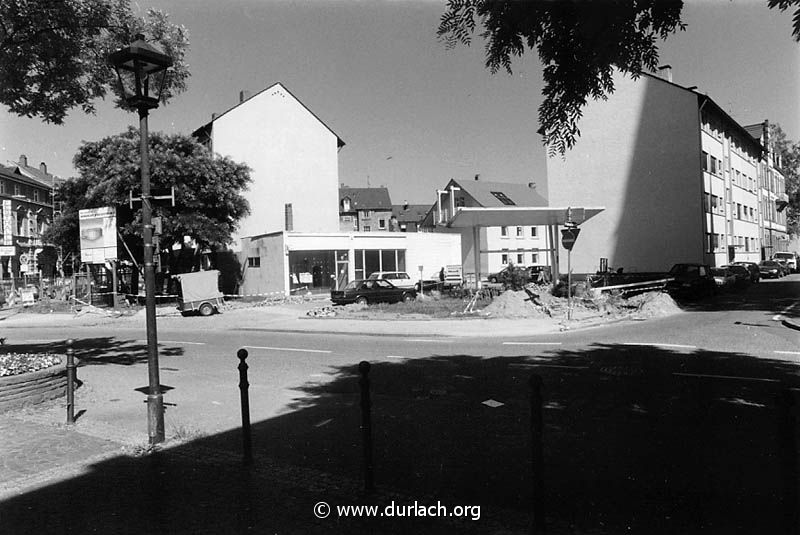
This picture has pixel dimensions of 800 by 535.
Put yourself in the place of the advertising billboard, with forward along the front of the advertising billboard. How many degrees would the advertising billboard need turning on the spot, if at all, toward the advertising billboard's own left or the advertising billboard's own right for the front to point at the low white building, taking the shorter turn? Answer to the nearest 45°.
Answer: approximately 135° to the advertising billboard's own left

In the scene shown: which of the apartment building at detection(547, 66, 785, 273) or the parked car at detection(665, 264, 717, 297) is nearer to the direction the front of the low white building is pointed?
the parked car

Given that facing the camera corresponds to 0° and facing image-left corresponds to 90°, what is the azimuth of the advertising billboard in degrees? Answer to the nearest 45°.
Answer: approximately 0°

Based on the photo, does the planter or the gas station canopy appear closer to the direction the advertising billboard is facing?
the planter

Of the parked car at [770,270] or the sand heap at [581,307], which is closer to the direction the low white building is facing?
the sand heap

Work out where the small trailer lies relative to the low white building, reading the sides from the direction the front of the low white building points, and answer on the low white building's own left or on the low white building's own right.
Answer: on the low white building's own right

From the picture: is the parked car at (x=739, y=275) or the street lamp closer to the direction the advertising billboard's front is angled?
the street lamp
